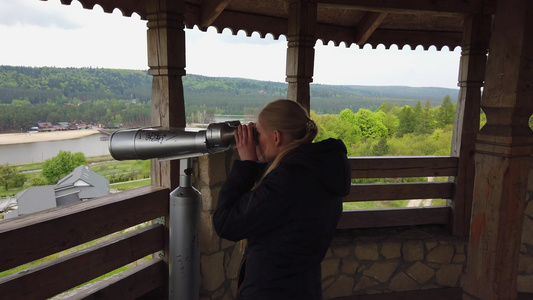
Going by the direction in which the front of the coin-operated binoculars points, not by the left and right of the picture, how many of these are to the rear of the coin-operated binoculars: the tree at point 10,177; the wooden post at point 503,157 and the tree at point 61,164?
1

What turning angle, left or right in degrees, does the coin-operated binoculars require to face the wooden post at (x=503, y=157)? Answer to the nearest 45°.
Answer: approximately 180°

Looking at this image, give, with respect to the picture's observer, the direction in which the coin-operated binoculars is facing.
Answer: facing to the left of the viewer

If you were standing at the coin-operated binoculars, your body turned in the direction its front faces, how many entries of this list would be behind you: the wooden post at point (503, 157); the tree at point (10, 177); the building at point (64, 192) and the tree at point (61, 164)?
1

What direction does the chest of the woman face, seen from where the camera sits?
to the viewer's left

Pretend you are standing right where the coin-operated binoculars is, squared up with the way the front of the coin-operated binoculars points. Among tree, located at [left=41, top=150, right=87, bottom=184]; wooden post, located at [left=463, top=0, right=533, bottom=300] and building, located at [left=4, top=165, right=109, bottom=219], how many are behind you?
1

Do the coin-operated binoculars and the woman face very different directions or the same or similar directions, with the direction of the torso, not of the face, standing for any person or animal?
same or similar directions

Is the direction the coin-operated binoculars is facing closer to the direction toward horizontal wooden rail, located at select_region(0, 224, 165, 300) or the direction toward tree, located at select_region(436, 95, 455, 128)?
the horizontal wooden rail

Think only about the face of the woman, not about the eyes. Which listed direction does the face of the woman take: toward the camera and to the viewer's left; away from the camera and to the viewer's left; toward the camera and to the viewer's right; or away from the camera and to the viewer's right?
away from the camera and to the viewer's left

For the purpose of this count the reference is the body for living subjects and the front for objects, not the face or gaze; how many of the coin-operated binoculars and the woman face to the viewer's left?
2

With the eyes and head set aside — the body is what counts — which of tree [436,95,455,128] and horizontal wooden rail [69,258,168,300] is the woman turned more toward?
the horizontal wooden rail
